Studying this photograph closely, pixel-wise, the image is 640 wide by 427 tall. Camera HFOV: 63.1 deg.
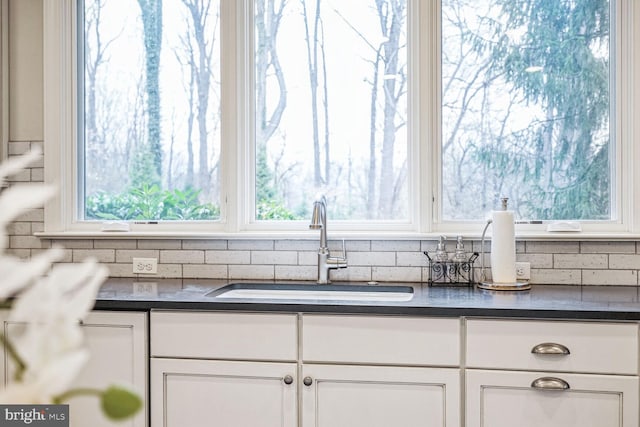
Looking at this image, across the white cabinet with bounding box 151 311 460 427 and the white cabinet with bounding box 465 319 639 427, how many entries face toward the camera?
2

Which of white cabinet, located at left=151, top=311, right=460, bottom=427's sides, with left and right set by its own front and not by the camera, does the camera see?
front

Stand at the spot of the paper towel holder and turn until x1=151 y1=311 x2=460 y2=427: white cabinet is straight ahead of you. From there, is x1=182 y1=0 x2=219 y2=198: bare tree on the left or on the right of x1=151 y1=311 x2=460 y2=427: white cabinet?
right

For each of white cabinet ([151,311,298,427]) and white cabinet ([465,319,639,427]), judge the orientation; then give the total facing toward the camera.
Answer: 2

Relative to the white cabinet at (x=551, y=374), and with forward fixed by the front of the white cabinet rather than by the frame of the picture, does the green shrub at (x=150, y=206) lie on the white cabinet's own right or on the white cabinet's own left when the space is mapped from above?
on the white cabinet's own right

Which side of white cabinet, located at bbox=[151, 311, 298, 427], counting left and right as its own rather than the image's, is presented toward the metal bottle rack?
left

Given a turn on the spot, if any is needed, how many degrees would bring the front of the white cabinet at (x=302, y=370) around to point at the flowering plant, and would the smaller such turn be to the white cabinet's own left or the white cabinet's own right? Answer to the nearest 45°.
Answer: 0° — it already faces it

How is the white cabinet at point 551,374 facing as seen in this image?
toward the camera
